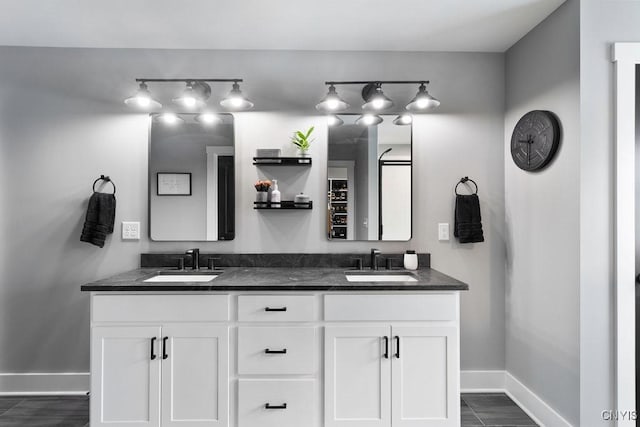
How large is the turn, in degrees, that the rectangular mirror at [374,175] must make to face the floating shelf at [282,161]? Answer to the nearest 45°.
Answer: approximately 90° to its right

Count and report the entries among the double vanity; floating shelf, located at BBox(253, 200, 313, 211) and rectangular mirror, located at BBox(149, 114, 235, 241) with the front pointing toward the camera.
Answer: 3

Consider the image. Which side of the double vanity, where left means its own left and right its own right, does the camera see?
front

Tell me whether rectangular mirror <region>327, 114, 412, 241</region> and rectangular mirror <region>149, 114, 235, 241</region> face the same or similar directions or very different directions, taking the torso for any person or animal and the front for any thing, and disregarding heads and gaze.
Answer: same or similar directions

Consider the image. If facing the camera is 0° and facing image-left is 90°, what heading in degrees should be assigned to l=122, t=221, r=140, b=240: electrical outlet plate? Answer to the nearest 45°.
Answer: approximately 0°

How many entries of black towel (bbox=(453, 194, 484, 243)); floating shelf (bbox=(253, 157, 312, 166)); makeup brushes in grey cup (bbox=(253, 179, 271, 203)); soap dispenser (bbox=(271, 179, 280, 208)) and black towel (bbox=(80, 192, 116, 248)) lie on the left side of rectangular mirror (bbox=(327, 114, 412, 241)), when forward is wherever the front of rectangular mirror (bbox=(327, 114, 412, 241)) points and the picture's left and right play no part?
1

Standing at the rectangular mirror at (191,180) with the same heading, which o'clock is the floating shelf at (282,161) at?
The floating shelf is roughly at 10 o'clock from the rectangular mirror.

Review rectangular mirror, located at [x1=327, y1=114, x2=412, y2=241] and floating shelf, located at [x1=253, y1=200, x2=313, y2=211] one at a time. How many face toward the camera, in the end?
2

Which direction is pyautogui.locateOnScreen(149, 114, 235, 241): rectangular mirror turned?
toward the camera
